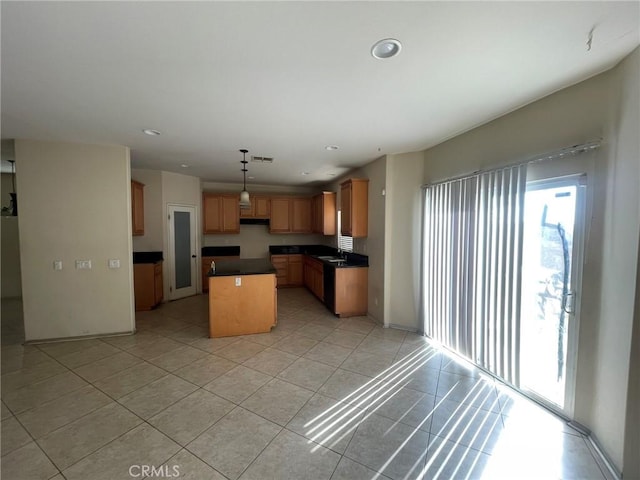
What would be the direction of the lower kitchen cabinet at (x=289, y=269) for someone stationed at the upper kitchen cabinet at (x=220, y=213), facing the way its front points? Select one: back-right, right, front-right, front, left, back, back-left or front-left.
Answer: left

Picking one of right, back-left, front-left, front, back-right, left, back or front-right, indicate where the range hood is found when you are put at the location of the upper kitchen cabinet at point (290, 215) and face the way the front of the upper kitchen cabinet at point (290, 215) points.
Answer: right

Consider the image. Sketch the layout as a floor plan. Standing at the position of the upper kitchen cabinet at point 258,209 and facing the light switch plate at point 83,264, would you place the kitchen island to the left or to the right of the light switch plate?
left

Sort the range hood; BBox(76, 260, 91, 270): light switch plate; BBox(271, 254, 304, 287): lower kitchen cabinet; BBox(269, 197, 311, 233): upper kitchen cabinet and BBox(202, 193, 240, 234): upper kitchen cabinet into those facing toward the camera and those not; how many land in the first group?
5

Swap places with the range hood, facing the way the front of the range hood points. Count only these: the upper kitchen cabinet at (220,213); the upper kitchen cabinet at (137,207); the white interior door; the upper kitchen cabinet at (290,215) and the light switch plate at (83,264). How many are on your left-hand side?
1

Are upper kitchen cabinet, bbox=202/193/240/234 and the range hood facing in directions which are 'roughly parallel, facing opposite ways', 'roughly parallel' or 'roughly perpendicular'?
roughly parallel

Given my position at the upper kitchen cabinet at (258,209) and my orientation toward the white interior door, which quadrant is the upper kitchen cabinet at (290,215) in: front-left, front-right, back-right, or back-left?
back-left

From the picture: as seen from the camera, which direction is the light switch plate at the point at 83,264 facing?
toward the camera

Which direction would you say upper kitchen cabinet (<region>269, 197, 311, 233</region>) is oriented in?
toward the camera

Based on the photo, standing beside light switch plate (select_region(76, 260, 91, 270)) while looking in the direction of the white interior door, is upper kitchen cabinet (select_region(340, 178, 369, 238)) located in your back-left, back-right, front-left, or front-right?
front-right
